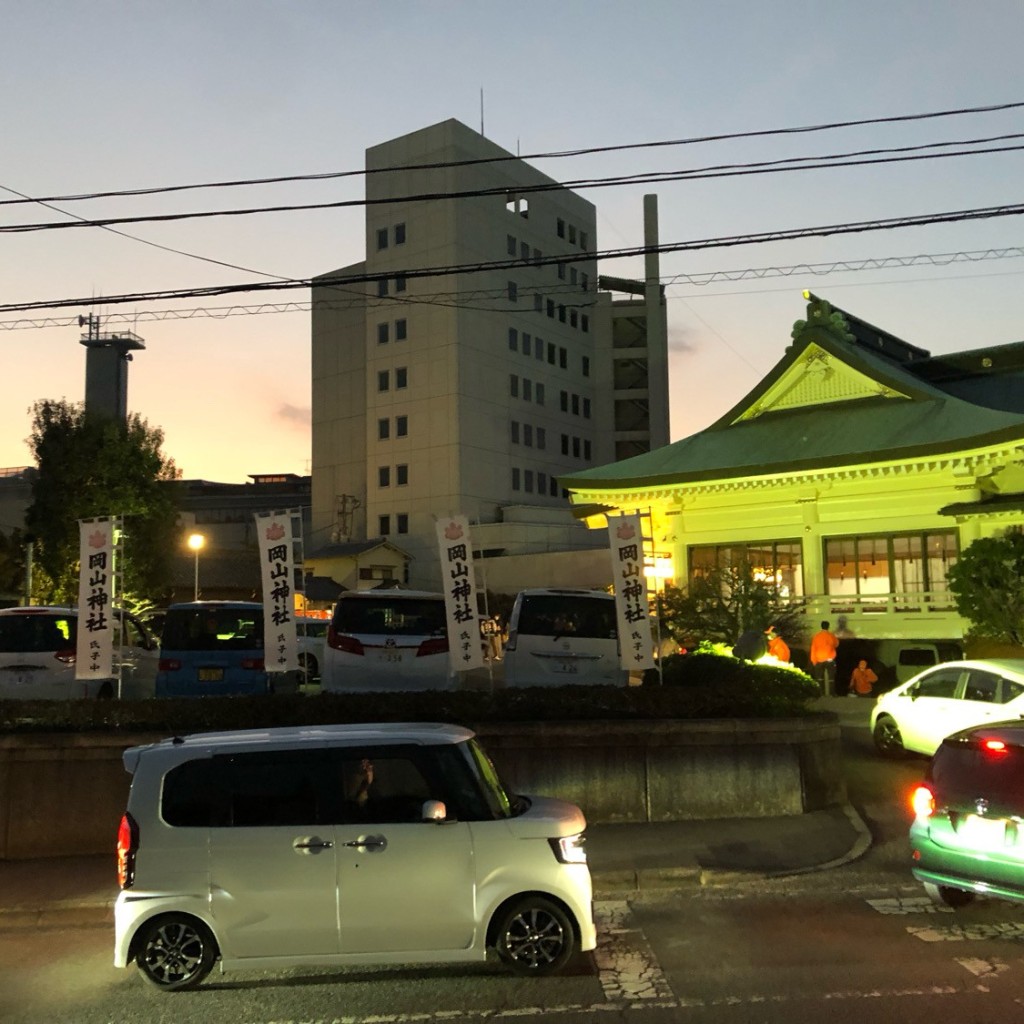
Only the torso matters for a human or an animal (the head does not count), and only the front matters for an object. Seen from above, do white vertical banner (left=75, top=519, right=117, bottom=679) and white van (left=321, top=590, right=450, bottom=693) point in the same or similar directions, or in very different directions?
very different directions

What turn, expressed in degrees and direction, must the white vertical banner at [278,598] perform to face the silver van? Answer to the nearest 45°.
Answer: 0° — it already faces it

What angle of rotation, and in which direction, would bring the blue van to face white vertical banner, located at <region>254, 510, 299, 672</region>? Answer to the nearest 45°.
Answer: approximately 135° to its right

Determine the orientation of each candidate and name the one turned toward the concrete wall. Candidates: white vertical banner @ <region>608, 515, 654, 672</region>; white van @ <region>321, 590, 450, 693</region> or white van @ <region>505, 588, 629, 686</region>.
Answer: the white vertical banner

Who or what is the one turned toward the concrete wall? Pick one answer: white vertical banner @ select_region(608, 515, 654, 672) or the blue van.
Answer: the white vertical banner

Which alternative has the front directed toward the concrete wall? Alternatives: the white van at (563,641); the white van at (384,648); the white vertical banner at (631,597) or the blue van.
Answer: the white vertical banner

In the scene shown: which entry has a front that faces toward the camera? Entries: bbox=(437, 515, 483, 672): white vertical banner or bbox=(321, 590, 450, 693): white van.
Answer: the white vertical banner

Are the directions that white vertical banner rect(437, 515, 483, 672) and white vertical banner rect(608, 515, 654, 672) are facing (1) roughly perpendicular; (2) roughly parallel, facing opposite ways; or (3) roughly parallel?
roughly parallel

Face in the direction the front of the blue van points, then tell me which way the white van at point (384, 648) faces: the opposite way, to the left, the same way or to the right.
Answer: the same way

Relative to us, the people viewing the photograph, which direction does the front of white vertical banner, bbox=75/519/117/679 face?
facing the viewer

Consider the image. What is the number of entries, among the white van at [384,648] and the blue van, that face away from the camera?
2

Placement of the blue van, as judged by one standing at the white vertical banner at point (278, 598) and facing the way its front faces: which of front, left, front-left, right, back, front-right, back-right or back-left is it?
back-right

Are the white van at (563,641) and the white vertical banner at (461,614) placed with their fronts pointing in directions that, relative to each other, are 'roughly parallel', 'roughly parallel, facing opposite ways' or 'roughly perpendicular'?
roughly parallel, facing opposite ways

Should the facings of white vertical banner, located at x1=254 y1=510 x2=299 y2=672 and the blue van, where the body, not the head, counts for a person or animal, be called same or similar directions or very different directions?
very different directions

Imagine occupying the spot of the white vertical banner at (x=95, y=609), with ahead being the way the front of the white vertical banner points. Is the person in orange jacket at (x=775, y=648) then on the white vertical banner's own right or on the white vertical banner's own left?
on the white vertical banner's own left

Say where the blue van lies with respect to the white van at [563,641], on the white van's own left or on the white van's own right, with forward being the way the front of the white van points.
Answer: on the white van's own left

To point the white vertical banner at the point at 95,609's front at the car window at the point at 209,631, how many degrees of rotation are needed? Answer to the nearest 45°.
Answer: approximately 135° to its left

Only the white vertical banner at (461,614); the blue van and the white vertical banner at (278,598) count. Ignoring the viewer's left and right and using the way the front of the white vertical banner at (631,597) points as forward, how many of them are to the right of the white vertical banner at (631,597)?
3

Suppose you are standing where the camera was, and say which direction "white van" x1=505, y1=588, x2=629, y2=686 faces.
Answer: facing away from the viewer

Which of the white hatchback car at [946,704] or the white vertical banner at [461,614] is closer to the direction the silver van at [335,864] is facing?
the white hatchback car

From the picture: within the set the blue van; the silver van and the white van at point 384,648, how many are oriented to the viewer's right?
1

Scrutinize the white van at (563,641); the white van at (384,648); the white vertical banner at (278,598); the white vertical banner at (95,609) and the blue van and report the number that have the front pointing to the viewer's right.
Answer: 0
